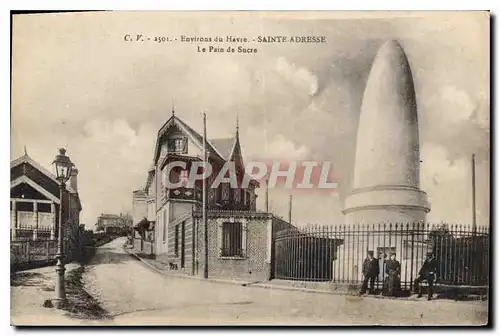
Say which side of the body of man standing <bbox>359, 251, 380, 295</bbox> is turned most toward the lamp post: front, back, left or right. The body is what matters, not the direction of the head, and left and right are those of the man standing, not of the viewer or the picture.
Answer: right
